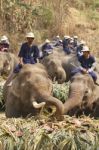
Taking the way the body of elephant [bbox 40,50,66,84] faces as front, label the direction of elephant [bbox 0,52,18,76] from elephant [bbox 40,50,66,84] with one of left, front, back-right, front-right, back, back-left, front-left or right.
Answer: back-right

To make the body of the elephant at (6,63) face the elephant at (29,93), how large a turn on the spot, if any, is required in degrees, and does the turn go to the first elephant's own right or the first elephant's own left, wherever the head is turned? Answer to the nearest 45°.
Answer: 0° — it already faces it

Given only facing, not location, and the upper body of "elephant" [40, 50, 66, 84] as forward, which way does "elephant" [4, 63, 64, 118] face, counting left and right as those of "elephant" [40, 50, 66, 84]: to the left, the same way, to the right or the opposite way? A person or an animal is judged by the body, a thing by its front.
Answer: the same way

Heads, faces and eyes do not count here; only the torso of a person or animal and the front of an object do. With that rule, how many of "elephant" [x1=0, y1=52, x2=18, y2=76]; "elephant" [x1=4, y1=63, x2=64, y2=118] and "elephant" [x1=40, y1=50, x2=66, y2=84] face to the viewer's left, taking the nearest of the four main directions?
0

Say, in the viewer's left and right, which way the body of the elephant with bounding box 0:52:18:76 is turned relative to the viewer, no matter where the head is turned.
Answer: facing the viewer

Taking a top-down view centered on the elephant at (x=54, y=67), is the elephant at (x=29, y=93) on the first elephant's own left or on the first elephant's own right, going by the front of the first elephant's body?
on the first elephant's own right

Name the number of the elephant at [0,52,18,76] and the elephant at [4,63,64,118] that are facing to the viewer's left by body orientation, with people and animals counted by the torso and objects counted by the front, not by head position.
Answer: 0

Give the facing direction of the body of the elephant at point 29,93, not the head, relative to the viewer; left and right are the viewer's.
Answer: facing the viewer and to the right of the viewer

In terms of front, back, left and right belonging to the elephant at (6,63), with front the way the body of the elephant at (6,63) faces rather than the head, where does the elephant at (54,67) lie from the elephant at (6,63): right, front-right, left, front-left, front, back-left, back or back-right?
left
